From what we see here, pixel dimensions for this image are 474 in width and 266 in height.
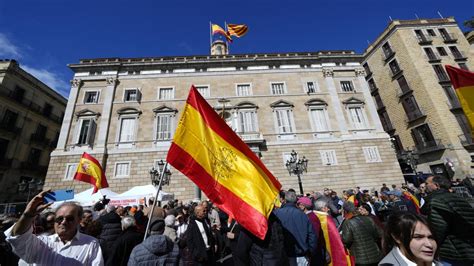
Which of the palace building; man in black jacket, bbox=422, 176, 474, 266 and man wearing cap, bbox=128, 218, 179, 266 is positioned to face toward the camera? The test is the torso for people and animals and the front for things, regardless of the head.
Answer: the palace building

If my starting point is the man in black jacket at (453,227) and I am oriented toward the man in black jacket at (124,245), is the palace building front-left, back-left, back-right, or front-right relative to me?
front-right

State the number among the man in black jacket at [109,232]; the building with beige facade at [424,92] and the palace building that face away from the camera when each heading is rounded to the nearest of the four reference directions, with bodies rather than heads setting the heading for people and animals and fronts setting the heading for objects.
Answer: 1

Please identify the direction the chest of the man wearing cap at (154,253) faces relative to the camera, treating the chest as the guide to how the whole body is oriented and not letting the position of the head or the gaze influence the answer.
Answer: away from the camera

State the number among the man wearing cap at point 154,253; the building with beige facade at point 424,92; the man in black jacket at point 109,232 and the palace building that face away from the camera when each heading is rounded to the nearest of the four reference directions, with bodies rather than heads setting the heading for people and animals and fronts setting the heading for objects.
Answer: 2

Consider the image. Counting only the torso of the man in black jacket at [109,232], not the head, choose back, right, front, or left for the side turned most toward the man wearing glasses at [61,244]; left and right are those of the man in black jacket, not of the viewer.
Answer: back

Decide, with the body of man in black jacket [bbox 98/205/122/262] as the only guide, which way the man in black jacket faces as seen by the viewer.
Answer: away from the camera

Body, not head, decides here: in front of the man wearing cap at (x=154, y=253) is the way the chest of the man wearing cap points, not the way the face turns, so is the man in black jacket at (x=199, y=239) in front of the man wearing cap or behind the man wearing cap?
in front

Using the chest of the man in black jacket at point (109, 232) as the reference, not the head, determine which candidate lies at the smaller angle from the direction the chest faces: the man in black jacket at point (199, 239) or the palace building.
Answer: the palace building

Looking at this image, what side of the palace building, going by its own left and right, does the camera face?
front
